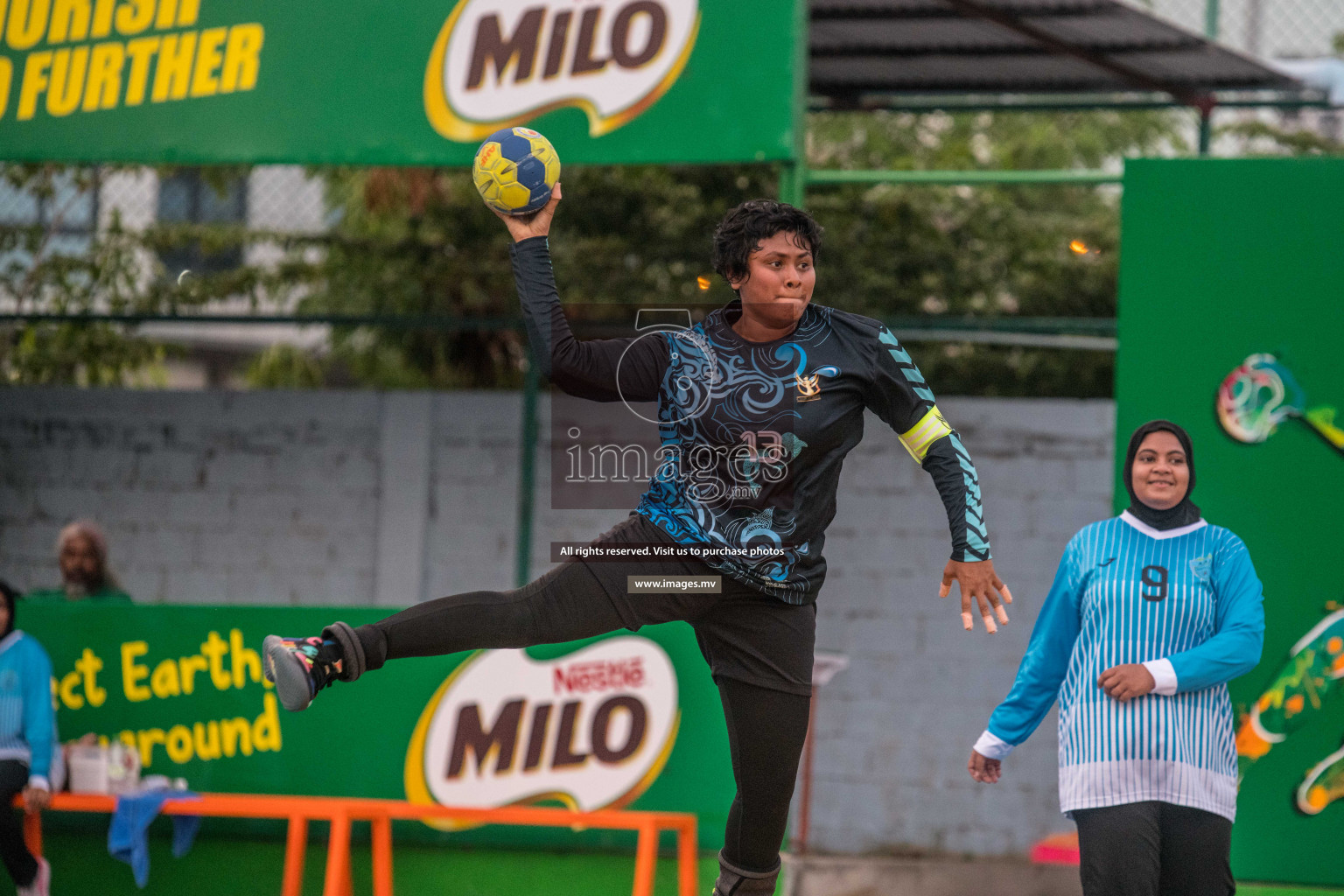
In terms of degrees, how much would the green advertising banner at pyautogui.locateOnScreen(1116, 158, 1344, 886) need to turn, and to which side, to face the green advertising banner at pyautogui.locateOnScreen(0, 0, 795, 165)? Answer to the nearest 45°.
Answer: approximately 90° to its right

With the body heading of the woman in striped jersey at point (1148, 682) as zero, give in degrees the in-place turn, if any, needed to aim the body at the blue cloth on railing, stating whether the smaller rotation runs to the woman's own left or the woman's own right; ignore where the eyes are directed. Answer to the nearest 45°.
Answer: approximately 90° to the woman's own right

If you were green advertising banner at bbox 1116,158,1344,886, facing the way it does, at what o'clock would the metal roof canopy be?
The metal roof canopy is roughly at 5 o'clock from the green advertising banner.

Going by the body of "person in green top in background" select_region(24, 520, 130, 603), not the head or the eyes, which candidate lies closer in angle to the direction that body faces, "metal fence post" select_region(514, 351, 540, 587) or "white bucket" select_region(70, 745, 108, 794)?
the white bucket

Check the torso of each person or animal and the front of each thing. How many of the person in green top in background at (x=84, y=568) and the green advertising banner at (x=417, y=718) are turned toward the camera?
2

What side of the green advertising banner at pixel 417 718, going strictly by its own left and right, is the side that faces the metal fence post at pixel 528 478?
back

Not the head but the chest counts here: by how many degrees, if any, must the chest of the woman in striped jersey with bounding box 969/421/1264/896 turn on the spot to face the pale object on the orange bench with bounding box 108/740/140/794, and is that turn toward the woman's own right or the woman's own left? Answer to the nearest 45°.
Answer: approximately 90° to the woman's own right

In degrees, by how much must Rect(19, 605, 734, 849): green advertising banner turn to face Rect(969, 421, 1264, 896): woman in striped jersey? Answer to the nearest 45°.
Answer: approximately 45° to its left
